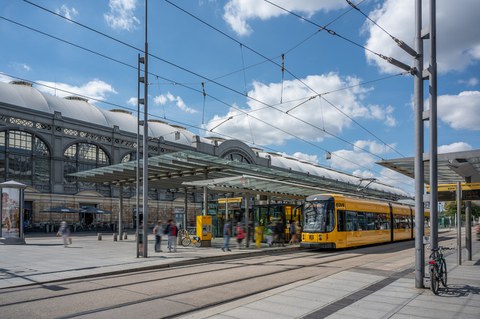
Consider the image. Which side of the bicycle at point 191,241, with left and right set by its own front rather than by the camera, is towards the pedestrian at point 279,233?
back

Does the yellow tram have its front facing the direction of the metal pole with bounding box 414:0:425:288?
no

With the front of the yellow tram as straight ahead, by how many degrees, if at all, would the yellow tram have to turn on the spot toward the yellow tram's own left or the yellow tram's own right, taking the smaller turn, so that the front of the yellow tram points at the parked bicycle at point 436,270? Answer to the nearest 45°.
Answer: approximately 45° to the yellow tram's own left

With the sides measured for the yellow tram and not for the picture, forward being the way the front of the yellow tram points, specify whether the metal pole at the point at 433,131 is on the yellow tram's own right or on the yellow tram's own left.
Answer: on the yellow tram's own left

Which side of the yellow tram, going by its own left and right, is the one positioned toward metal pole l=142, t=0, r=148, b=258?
front

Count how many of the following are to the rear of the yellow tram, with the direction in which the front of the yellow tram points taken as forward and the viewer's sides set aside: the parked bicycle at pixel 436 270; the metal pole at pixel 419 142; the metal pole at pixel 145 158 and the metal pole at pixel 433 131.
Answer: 0

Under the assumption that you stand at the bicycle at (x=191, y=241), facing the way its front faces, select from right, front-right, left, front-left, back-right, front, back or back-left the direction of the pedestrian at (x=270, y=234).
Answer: back

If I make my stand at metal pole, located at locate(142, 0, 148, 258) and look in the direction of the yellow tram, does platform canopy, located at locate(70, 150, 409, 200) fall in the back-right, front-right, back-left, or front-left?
front-left
